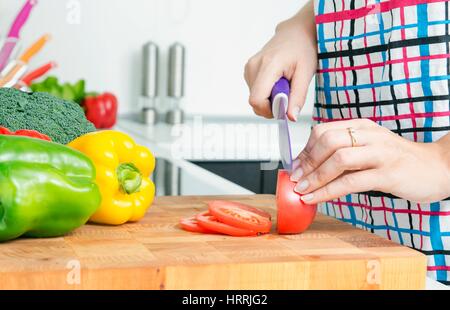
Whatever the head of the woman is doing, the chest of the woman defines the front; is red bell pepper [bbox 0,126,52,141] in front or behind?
in front

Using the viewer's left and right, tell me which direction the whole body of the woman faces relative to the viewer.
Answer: facing the viewer and to the left of the viewer

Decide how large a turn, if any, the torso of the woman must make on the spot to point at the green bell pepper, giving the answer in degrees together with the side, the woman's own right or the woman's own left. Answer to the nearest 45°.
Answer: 0° — they already face it

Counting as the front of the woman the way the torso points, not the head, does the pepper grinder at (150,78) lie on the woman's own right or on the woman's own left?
on the woman's own right

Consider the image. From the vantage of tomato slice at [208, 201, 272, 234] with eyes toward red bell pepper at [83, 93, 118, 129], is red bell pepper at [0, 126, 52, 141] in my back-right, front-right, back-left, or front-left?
front-left

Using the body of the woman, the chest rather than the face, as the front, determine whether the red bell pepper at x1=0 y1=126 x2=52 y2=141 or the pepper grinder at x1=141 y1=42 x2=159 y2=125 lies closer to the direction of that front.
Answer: the red bell pepper

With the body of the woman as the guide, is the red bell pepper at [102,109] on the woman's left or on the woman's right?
on the woman's right

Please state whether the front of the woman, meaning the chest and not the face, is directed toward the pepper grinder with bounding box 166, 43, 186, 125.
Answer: no

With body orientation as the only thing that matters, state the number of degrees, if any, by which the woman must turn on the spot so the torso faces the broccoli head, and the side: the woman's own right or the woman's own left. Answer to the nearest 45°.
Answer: approximately 45° to the woman's own right

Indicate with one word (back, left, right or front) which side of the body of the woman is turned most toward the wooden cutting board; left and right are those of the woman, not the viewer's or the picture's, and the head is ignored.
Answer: front

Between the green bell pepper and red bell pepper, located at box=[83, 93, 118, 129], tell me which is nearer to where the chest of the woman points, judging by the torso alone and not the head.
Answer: the green bell pepper

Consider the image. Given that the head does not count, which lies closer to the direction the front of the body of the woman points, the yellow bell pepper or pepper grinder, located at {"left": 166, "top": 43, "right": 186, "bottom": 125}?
the yellow bell pepper

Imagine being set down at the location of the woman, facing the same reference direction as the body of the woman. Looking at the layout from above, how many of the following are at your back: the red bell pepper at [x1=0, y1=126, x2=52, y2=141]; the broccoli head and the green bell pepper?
0
